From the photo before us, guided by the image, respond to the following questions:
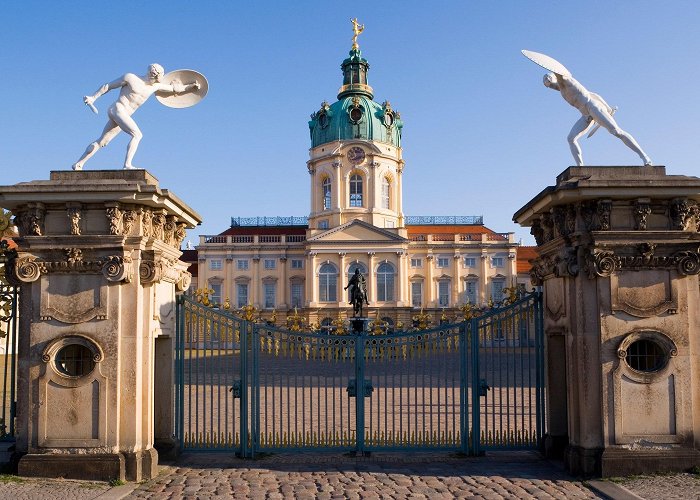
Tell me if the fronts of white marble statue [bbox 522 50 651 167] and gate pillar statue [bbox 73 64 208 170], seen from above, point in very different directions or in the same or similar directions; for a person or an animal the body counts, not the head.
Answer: very different directions

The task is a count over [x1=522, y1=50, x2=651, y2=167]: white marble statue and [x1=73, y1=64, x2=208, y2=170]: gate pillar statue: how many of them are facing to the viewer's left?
1

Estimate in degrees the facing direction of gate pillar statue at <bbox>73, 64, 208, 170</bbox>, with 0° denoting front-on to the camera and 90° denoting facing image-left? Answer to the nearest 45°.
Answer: approximately 315°

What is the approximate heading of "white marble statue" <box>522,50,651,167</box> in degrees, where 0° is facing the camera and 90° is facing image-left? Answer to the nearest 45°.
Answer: approximately 90°

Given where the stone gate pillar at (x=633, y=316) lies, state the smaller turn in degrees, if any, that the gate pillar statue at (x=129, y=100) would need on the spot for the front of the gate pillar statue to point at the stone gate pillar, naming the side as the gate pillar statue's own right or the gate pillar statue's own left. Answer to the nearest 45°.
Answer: approximately 45° to the gate pillar statue's own left
